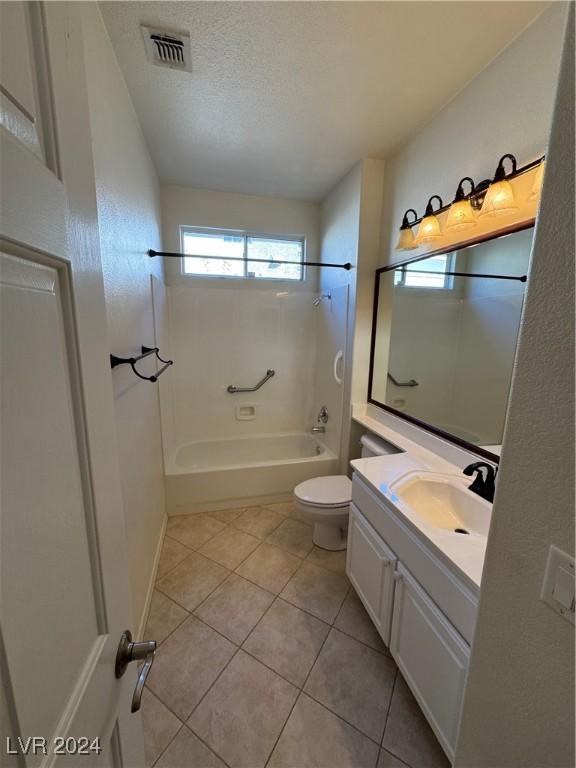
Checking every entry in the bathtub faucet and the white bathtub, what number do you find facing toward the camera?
1

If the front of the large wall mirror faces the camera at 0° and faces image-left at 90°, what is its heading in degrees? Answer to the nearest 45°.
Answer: approximately 45°

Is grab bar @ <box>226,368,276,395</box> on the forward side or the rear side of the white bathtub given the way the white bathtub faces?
on the rear side

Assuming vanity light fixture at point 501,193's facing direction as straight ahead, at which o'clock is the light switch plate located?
The light switch plate is roughly at 10 o'clock from the vanity light fixture.

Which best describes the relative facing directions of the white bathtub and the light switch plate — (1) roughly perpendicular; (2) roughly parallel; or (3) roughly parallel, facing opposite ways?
roughly perpendicular

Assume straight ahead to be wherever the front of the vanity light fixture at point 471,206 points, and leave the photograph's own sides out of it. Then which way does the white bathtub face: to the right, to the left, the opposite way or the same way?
to the left

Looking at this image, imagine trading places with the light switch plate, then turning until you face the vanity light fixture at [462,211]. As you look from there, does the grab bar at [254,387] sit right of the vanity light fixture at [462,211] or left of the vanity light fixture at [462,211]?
left

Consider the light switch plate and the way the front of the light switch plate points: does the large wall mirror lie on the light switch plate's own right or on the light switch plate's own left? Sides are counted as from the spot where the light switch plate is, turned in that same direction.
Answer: on the light switch plate's own right

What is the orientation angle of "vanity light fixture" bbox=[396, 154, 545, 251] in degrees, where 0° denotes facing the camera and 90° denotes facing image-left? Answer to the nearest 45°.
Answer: approximately 45°

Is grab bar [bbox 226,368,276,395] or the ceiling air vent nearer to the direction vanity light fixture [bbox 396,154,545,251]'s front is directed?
the ceiling air vent

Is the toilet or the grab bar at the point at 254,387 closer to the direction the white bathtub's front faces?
the toilet
